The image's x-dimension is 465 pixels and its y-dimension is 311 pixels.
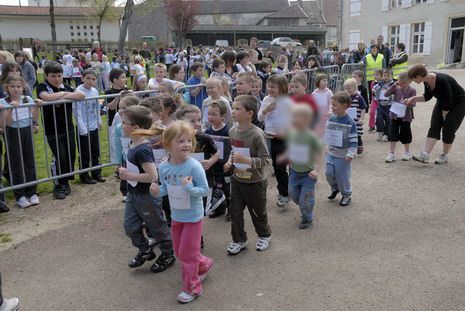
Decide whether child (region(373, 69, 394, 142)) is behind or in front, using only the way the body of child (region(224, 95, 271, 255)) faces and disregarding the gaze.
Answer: behind

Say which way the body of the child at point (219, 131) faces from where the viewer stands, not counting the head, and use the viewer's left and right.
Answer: facing the viewer and to the left of the viewer

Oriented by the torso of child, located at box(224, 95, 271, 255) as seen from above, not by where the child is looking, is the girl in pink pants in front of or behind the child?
in front

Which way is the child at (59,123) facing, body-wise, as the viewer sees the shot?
toward the camera

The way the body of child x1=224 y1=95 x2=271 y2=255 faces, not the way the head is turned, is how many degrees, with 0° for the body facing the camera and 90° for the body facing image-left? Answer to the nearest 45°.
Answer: approximately 45°

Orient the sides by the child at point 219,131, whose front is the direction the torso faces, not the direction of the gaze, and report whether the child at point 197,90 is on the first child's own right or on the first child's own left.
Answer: on the first child's own right

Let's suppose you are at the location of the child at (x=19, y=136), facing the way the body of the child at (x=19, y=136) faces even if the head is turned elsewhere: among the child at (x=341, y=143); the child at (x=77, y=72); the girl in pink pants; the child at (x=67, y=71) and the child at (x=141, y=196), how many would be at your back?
2
